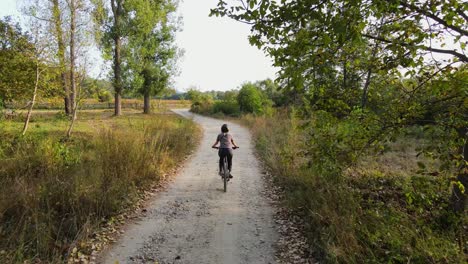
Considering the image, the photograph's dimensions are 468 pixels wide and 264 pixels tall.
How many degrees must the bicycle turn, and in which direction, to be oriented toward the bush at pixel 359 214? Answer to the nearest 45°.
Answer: approximately 135° to its right

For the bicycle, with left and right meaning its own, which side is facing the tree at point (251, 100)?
front

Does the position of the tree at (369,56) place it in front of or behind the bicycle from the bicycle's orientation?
behind

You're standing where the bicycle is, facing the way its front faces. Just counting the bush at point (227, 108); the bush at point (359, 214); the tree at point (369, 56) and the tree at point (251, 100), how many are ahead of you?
2

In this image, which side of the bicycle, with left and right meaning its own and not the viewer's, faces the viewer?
back

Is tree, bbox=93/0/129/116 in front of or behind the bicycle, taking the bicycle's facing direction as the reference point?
in front

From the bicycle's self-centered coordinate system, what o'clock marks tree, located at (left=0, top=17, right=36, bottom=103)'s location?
The tree is roughly at 10 o'clock from the bicycle.

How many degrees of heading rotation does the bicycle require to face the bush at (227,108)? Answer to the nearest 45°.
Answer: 0° — it already faces it
